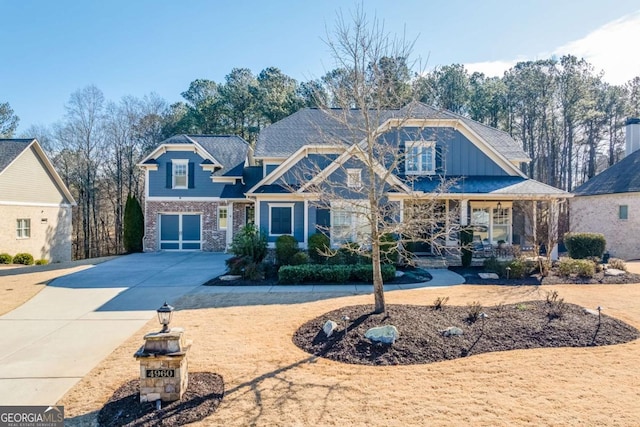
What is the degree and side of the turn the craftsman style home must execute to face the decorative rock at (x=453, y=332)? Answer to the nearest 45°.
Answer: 0° — it already faces it

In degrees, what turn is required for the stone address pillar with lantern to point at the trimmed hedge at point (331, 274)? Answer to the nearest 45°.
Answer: approximately 135° to its left

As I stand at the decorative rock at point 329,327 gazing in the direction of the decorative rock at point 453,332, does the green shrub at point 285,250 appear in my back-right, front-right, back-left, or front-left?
back-left

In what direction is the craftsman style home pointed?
toward the camera

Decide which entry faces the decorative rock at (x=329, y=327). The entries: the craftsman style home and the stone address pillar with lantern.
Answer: the craftsman style home

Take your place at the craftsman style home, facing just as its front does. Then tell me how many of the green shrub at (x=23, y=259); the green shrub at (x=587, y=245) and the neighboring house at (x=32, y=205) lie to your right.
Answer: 2

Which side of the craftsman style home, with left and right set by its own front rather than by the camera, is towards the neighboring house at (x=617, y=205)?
left

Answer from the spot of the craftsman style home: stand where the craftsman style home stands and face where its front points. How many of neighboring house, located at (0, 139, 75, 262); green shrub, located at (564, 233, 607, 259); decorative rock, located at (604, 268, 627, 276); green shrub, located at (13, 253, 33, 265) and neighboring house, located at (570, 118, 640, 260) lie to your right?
2

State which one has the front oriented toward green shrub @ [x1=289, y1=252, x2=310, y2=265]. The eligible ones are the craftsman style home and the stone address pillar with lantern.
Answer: the craftsman style home

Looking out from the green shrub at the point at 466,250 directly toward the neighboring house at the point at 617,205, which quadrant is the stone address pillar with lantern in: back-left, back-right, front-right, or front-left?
back-right

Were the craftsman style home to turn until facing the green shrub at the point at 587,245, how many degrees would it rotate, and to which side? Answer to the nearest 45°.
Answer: approximately 90° to its left

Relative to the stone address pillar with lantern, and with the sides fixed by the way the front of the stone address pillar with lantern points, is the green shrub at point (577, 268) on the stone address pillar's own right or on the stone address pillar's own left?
on the stone address pillar's own left
